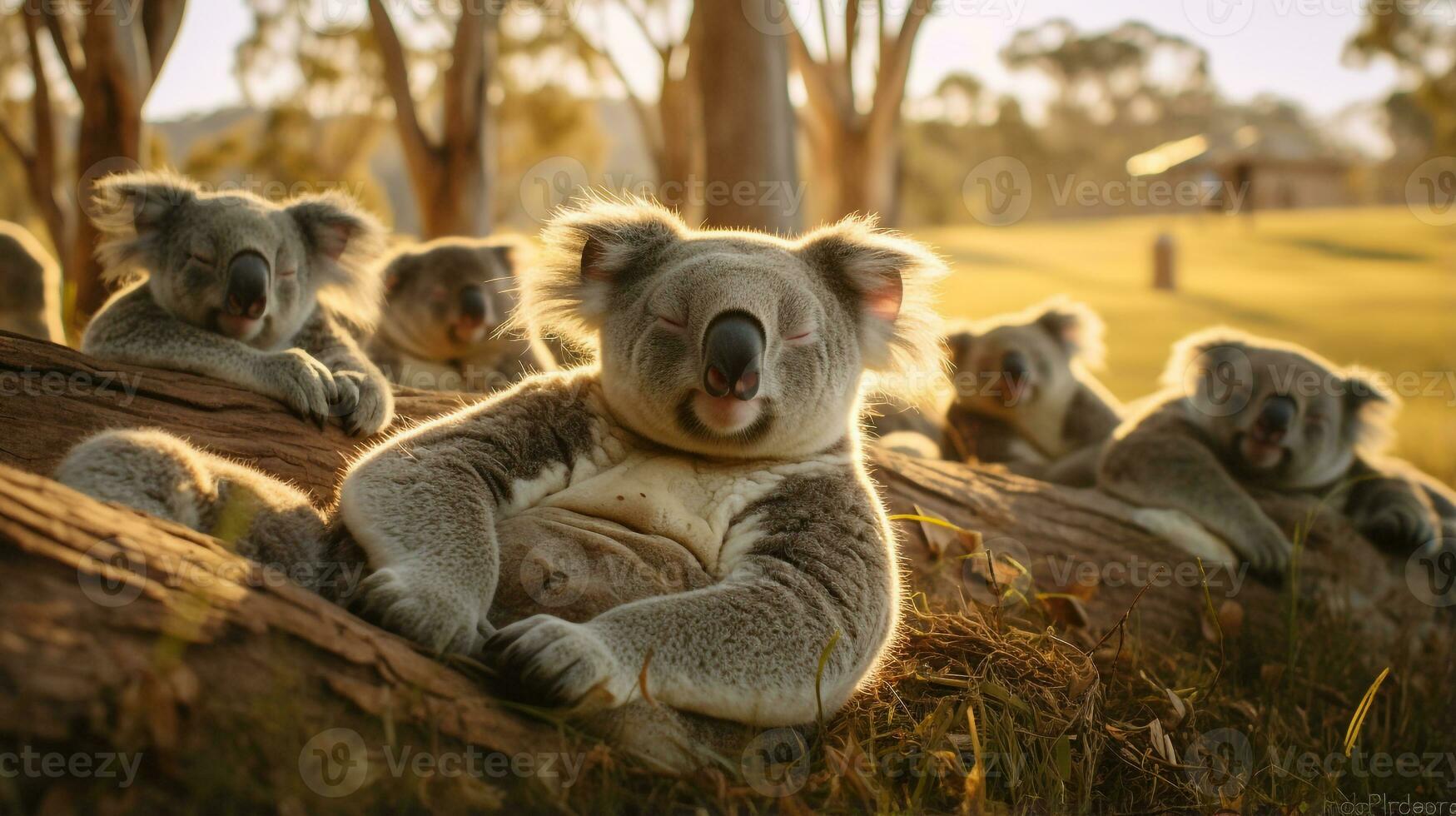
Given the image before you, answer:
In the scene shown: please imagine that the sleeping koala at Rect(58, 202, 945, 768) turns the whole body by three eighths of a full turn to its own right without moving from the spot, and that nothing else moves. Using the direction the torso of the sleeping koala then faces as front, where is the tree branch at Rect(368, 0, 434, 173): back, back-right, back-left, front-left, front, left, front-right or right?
front-right

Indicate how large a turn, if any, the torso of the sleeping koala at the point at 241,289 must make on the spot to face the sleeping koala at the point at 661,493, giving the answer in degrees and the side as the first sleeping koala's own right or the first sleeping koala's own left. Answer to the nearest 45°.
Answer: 0° — it already faces it

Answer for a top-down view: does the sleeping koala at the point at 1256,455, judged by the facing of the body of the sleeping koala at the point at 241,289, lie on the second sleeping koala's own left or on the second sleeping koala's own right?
on the second sleeping koala's own left

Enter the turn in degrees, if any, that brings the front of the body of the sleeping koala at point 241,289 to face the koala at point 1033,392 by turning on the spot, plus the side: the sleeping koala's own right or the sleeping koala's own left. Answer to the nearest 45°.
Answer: approximately 90° to the sleeping koala's own left

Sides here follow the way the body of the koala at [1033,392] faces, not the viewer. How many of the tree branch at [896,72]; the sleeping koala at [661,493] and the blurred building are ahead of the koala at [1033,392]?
1

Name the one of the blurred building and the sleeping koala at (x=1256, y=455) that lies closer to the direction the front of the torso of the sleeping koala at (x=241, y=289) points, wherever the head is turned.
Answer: the sleeping koala

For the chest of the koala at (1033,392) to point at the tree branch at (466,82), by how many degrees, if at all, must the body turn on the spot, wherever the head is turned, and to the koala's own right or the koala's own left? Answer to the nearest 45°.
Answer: approximately 90° to the koala's own right

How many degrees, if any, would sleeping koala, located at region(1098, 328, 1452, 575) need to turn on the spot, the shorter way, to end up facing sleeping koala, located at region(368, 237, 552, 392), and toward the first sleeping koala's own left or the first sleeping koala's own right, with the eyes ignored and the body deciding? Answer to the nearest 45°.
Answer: approximately 90° to the first sleeping koala's own right

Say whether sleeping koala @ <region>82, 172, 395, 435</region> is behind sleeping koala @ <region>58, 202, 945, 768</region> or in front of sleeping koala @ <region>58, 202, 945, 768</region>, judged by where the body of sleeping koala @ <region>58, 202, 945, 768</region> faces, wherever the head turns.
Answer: behind

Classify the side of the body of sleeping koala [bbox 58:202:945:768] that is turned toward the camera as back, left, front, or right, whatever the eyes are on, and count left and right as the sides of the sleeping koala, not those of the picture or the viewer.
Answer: front

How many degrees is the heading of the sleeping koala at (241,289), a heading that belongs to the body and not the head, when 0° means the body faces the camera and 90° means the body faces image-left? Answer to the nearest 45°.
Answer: approximately 0°
